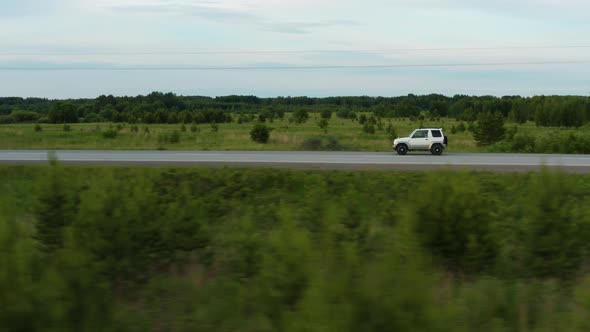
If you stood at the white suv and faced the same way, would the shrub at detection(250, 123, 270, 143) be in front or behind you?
in front

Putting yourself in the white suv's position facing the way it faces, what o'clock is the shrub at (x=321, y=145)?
The shrub is roughly at 1 o'clock from the white suv.

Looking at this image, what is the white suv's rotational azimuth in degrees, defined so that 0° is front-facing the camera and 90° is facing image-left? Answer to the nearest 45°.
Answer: approximately 90°
